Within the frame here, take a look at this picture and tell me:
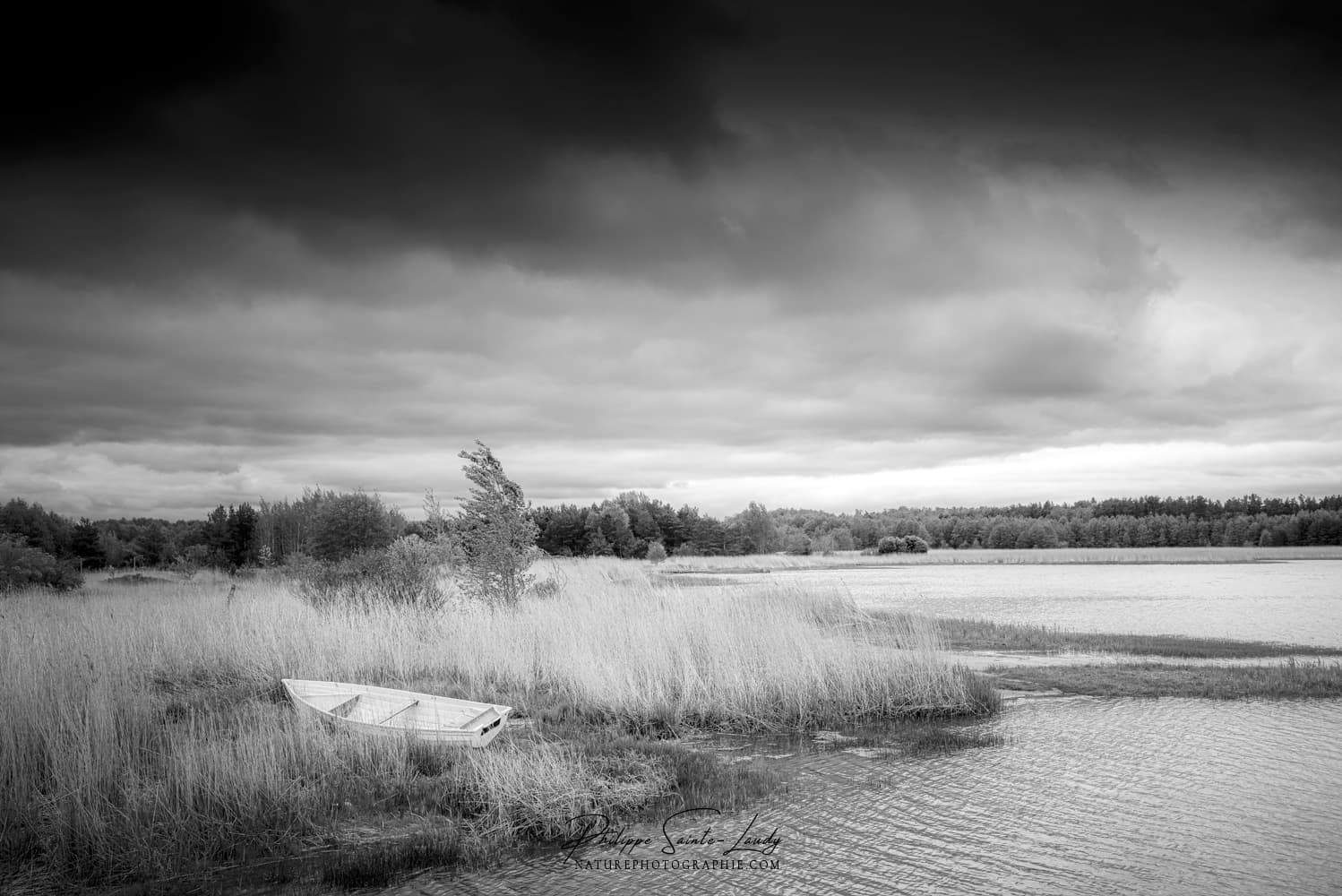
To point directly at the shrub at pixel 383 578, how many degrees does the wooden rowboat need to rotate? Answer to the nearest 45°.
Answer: approximately 45° to its right

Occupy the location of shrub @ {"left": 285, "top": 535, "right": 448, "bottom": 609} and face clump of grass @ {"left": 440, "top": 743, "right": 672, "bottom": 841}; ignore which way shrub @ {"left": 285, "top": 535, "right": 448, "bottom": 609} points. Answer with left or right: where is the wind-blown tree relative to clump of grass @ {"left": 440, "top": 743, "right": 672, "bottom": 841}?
left

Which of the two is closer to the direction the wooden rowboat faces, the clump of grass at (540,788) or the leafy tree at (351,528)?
the leafy tree

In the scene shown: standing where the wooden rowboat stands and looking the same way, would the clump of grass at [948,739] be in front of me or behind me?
behind

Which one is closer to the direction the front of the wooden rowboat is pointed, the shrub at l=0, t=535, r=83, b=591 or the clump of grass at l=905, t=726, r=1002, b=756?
the shrub

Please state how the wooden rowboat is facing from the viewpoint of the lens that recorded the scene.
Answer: facing away from the viewer and to the left of the viewer

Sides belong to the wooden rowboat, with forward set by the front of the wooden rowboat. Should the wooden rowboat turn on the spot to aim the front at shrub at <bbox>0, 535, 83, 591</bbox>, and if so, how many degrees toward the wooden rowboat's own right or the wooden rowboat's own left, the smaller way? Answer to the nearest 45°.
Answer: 0° — it already faces it

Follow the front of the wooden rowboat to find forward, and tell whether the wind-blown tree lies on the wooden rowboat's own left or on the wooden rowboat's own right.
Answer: on the wooden rowboat's own right

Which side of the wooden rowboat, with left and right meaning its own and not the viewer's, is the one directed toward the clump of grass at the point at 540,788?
back

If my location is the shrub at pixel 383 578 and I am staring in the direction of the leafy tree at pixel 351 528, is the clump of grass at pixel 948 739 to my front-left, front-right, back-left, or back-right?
back-right
